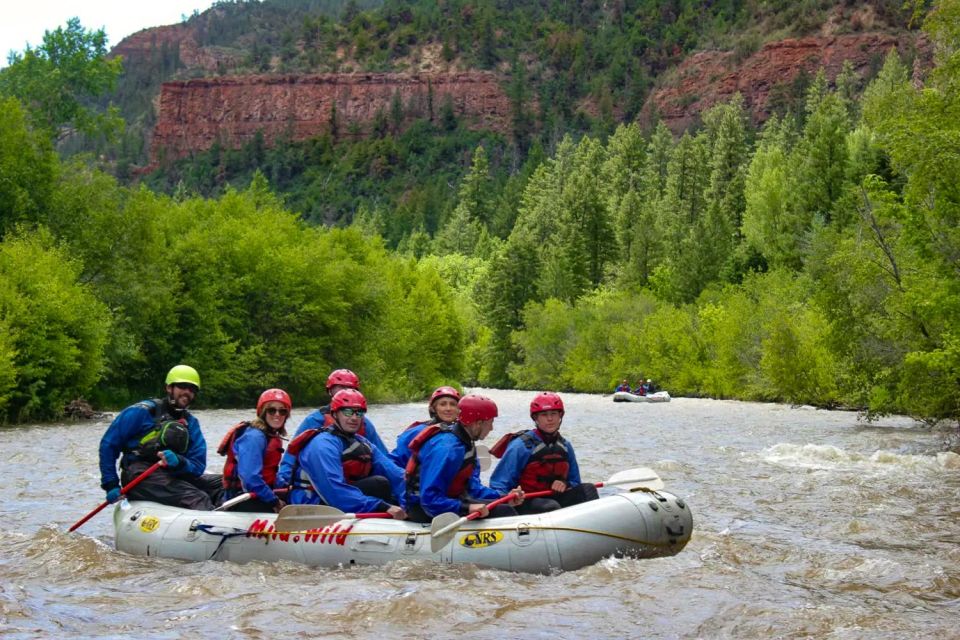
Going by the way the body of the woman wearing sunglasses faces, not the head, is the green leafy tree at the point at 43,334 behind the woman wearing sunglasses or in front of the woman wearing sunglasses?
behind

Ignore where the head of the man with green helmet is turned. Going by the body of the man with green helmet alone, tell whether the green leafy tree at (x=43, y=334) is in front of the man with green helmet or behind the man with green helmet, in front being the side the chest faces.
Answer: behind
